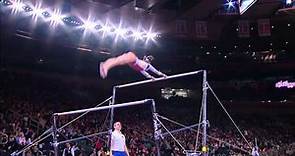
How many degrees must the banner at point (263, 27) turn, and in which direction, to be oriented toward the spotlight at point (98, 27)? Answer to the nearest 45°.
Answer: approximately 45° to its right

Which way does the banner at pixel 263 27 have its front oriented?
toward the camera

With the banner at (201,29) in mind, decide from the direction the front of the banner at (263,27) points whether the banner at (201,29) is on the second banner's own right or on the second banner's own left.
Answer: on the second banner's own right

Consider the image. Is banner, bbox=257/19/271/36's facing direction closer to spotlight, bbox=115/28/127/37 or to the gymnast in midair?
the gymnast in midair

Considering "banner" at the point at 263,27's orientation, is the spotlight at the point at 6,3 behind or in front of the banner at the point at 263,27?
in front

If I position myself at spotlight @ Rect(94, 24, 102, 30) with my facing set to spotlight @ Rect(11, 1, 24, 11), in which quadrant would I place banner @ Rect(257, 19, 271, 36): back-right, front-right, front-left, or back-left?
back-left

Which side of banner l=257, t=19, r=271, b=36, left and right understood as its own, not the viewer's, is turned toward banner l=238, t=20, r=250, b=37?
right

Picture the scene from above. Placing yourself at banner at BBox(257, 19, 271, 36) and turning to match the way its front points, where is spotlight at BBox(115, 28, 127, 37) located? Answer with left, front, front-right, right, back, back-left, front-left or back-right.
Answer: front-right

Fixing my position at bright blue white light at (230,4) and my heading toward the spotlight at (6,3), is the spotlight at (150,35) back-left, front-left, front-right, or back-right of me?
front-right

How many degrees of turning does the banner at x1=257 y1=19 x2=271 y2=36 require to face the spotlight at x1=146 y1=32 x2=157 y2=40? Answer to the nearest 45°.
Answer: approximately 45° to its right
